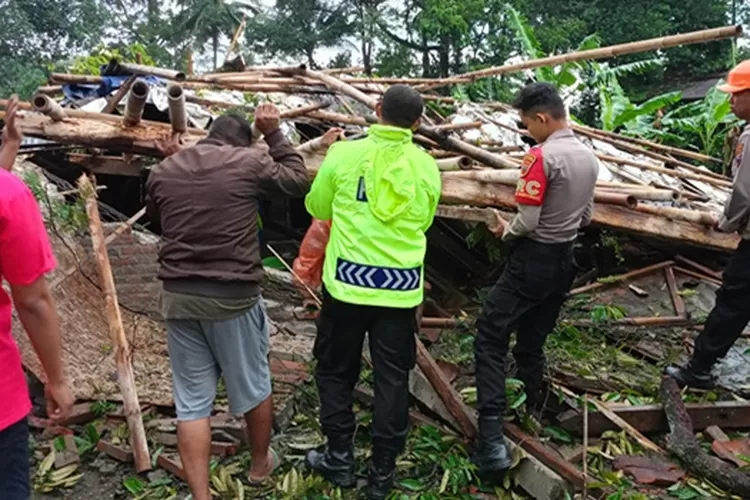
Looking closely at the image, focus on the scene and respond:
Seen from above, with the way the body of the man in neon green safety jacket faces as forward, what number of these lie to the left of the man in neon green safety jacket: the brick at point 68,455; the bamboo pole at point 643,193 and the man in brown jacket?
2

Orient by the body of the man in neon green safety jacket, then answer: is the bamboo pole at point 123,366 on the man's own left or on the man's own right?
on the man's own left

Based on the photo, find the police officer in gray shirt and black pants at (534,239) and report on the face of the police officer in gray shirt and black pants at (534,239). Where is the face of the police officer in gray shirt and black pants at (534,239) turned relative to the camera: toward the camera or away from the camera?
away from the camera

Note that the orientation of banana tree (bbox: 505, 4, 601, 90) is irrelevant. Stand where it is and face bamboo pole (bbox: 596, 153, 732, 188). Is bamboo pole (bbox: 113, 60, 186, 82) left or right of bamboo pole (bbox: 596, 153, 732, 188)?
right

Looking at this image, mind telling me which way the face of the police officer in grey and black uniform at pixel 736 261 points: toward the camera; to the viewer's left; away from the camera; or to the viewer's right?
to the viewer's left

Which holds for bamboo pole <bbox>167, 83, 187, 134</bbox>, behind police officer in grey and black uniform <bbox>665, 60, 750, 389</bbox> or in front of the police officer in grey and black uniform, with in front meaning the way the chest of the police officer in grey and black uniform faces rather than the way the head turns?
in front

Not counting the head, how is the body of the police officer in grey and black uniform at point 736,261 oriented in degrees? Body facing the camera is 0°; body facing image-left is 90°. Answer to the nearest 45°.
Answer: approximately 90°

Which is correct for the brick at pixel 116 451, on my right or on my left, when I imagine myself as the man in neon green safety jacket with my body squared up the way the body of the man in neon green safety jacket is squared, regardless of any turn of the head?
on my left

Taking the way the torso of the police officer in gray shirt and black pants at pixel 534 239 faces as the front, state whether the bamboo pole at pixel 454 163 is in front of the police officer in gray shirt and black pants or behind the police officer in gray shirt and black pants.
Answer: in front

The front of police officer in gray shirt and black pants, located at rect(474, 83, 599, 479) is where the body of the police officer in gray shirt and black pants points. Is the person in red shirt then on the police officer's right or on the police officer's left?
on the police officer's left

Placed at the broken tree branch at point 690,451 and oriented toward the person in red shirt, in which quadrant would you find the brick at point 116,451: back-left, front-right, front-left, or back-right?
front-right

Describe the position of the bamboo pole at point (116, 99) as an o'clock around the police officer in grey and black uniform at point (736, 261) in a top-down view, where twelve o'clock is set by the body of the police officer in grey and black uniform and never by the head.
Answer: The bamboo pole is roughly at 12 o'clock from the police officer in grey and black uniform.

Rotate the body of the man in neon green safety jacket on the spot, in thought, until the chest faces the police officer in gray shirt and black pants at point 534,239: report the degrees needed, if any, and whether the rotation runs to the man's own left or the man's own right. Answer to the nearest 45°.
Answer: approximately 90° to the man's own right

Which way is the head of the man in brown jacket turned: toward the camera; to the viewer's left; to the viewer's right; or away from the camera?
away from the camera

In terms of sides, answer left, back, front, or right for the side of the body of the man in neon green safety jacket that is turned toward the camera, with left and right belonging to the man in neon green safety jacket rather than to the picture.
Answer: back
